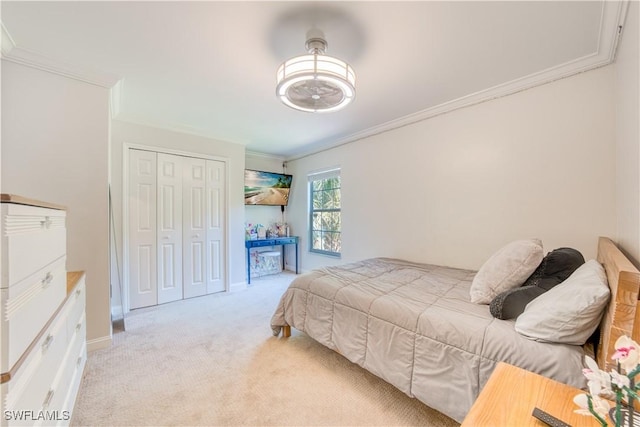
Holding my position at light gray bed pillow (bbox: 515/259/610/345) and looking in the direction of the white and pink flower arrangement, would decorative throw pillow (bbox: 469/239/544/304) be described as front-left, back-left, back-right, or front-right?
back-right

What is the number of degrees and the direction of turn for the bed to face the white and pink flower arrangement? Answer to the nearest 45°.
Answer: approximately 180°

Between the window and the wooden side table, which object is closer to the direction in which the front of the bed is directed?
the window

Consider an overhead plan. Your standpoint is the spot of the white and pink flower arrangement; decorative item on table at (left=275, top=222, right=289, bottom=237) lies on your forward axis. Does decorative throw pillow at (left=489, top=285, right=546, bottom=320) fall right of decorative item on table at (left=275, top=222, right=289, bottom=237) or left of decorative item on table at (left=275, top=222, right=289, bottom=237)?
right

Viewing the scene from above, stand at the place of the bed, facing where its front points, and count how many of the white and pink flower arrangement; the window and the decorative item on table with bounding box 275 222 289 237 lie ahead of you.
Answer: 2

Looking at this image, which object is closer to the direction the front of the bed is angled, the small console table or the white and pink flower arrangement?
the small console table

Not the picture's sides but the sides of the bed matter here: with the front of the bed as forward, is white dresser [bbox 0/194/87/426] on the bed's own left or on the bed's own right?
on the bed's own left

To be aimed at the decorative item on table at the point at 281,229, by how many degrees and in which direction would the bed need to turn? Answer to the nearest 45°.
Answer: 0° — it already faces it

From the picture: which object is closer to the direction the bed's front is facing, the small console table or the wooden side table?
the small console table

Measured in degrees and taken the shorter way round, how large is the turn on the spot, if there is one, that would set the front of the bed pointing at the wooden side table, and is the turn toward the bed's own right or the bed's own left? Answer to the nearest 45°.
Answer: approximately 180°

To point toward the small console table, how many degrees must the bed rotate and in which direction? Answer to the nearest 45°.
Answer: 0° — it already faces it

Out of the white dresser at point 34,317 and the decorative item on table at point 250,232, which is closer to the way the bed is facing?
the decorative item on table

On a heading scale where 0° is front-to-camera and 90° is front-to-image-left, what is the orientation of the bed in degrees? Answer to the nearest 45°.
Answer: approximately 135°
